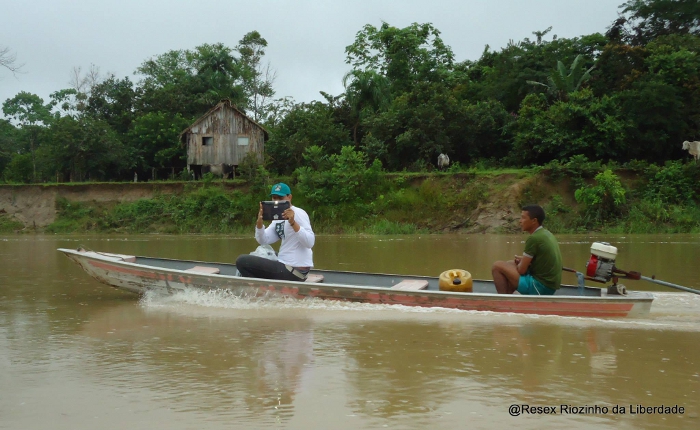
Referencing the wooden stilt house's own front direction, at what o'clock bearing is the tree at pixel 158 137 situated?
The tree is roughly at 4 o'clock from the wooden stilt house.

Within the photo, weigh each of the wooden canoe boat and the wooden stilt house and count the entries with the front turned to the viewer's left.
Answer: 1

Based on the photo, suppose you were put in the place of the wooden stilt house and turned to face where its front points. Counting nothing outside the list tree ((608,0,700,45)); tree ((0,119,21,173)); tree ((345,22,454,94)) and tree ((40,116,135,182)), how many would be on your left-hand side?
2

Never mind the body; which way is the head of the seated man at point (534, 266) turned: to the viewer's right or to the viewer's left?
to the viewer's left

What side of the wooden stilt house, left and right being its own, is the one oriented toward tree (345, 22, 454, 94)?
left

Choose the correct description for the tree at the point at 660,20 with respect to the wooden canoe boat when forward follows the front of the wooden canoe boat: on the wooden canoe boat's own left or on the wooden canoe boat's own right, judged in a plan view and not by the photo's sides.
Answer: on the wooden canoe boat's own right

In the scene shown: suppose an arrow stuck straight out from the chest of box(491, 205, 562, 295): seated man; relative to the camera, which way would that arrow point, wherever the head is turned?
to the viewer's left

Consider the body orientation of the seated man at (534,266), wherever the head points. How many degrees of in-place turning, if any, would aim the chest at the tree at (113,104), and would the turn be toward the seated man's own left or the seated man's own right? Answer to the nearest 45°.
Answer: approximately 45° to the seated man's own right

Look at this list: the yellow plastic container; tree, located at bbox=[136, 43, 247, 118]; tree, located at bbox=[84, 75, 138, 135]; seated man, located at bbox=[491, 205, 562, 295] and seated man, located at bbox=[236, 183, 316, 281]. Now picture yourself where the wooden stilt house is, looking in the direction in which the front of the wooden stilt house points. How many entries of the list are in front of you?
3

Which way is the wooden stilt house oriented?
toward the camera

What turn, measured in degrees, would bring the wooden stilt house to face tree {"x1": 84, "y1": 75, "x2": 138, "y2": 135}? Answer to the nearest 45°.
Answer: approximately 135° to its right

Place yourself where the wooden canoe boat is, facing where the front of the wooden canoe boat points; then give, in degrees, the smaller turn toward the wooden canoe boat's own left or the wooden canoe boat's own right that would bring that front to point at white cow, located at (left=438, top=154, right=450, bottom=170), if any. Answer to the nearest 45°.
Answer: approximately 90° to the wooden canoe boat's own right

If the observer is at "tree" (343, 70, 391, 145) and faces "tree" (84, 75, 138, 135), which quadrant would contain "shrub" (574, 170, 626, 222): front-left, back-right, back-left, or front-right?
back-left

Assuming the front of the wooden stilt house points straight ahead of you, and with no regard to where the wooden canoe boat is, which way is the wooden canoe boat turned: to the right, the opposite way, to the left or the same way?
to the right

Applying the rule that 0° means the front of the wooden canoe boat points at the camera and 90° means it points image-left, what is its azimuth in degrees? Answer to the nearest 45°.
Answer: approximately 90°
